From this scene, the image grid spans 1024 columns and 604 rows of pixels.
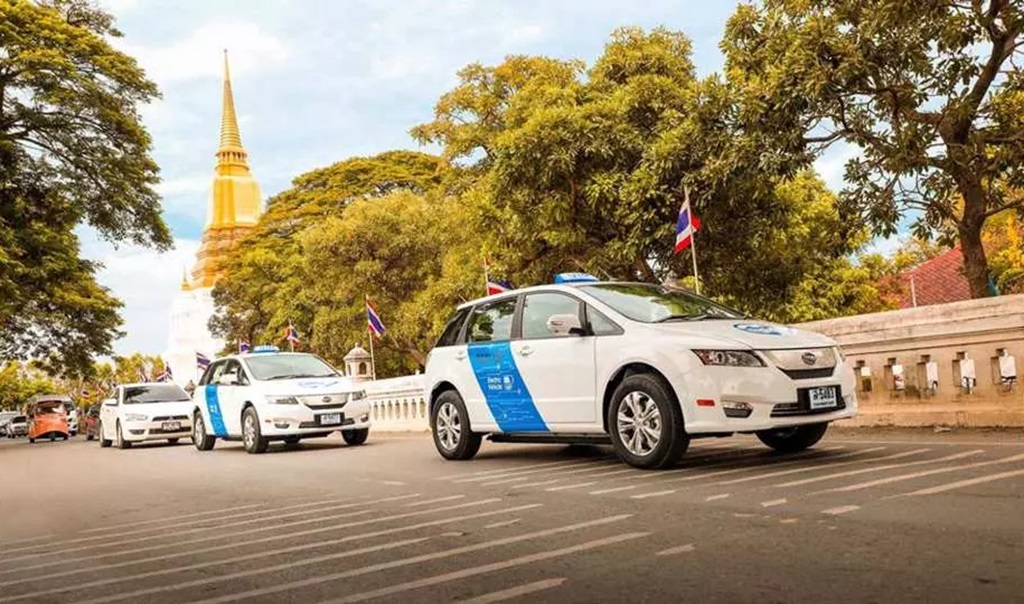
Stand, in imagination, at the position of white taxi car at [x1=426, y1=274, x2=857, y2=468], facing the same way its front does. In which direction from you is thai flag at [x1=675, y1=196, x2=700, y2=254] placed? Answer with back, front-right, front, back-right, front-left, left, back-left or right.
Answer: back-left

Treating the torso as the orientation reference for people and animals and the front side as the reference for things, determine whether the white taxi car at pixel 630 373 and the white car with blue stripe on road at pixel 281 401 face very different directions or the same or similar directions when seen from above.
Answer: same or similar directions

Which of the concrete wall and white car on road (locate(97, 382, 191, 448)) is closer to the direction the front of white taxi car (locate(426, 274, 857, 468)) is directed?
the concrete wall

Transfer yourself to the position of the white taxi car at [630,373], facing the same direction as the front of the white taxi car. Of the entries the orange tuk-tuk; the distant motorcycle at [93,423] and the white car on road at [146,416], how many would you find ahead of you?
0

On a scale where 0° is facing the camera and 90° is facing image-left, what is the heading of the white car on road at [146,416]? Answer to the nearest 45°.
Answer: approximately 315°

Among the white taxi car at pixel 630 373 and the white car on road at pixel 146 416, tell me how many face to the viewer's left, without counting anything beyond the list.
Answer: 0

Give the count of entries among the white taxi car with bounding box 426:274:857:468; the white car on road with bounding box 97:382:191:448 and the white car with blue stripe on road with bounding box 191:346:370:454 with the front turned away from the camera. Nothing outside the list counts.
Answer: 0

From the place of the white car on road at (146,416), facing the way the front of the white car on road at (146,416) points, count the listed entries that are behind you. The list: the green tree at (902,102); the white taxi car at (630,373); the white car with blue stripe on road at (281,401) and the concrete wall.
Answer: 0

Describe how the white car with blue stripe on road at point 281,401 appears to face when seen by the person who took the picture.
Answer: facing the viewer and to the right of the viewer

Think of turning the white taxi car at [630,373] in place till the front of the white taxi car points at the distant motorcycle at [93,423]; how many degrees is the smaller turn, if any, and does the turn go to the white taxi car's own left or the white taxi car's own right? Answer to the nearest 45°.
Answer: approximately 180°

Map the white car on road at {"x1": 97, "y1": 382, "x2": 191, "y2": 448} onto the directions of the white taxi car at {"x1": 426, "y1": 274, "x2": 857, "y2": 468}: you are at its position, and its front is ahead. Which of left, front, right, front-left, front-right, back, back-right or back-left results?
back

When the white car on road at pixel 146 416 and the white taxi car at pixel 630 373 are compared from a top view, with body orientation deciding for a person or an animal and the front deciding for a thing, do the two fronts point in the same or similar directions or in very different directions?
same or similar directions

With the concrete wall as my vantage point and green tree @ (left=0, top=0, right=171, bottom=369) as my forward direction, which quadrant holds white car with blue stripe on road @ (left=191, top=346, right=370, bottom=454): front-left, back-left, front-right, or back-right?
front-left

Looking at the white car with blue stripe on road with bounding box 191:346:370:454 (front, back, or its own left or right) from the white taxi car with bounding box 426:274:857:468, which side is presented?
front

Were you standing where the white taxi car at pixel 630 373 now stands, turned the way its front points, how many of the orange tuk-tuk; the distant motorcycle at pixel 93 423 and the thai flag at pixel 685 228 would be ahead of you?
0

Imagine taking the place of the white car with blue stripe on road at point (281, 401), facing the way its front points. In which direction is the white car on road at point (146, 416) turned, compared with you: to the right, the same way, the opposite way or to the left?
the same way

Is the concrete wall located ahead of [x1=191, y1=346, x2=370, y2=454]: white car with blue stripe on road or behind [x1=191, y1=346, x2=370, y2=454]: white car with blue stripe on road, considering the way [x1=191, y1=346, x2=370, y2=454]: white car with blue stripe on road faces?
ahead
